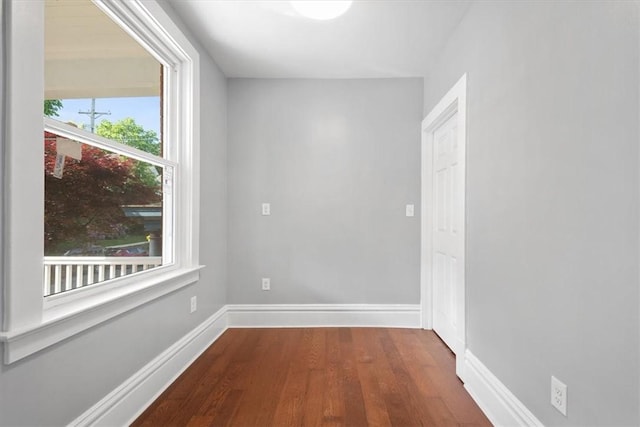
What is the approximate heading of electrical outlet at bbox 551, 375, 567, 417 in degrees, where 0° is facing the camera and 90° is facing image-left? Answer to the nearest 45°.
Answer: approximately 45°

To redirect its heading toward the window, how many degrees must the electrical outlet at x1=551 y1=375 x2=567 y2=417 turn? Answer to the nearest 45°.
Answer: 0° — it already faces it

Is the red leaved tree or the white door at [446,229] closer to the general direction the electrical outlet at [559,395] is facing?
the red leaved tree

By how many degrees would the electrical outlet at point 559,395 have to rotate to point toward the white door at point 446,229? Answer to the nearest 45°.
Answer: approximately 90° to its right

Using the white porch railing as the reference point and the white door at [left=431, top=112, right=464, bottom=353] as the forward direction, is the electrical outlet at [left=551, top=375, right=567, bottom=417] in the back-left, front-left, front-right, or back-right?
front-right

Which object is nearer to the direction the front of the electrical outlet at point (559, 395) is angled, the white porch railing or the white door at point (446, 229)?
the white porch railing

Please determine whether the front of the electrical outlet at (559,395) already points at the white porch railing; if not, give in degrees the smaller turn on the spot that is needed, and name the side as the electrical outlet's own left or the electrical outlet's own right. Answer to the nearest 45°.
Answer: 0° — it already faces it

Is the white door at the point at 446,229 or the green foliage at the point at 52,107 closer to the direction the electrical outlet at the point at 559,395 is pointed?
the green foliage

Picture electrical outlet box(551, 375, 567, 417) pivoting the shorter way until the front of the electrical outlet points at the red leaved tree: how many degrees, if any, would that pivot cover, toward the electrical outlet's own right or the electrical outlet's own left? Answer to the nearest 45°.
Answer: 0° — it already faces it

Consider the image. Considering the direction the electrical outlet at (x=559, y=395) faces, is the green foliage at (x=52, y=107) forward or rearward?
forward

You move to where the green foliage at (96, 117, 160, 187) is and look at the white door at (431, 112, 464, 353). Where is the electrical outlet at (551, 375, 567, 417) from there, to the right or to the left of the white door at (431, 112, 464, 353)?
right
